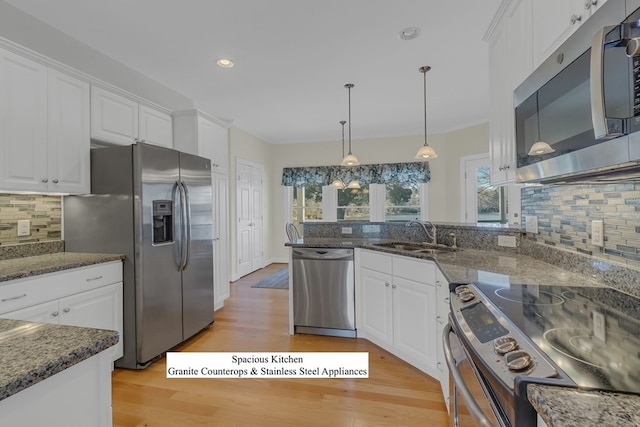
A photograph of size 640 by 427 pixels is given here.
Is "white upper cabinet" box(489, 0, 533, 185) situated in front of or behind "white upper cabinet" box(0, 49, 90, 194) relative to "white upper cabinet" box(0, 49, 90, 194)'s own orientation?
in front

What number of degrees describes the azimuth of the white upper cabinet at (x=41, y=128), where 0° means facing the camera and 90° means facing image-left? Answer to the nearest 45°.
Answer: approximately 315°

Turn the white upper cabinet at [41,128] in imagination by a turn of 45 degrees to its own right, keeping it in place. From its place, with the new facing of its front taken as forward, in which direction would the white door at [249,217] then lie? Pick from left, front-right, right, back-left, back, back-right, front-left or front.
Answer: back-left

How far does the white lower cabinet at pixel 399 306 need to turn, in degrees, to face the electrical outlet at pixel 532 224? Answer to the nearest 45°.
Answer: approximately 135° to its left

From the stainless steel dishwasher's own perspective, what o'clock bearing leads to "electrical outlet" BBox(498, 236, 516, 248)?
The electrical outlet is roughly at 10 o'clock from the stainless steel dishwasher.

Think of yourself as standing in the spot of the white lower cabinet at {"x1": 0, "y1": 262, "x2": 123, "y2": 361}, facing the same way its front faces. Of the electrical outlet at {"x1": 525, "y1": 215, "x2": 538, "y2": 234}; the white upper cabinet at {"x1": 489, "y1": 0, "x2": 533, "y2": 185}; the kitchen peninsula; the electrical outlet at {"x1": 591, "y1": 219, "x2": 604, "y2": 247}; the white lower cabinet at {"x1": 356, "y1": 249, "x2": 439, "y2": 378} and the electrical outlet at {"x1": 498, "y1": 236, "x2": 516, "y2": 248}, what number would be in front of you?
6

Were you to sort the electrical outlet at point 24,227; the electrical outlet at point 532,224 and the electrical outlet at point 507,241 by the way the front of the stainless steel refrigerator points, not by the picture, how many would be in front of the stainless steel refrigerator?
2

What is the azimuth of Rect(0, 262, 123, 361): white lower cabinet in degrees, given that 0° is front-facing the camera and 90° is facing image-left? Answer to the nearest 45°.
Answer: approximately 315°

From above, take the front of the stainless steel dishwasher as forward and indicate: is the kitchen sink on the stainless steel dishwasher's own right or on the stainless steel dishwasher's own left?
on the stainless steel dishwasher's own left

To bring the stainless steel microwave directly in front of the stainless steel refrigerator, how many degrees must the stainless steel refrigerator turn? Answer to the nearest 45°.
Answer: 0° — it already faces it

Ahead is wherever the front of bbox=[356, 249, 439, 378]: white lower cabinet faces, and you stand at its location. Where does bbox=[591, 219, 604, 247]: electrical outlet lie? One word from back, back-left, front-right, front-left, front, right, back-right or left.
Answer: left

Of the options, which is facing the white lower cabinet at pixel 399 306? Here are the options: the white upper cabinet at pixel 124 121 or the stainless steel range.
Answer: the white upper cabinet

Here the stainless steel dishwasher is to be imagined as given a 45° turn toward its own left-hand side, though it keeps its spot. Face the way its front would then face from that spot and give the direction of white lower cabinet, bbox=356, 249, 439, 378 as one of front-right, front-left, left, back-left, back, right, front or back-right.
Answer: front
